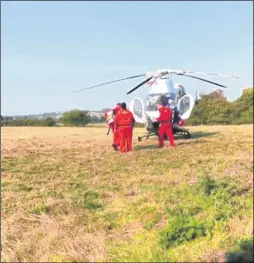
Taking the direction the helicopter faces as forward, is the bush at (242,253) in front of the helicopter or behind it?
in front

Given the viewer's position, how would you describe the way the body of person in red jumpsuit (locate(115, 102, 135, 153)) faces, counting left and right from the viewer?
facing away from the viewer

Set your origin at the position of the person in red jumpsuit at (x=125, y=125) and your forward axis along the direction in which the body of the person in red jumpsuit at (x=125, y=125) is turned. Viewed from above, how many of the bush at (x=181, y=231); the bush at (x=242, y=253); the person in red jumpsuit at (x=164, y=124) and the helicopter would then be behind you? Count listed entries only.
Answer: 2

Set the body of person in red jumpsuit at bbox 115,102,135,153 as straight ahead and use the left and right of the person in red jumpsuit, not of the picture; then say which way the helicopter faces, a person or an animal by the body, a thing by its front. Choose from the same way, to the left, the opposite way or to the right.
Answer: the opposite way

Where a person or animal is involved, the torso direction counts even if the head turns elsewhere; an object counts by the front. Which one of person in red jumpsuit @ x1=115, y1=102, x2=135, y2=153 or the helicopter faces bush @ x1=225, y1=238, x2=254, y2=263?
the helicopter

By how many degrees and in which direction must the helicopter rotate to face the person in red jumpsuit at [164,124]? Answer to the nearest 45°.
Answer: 0° — it already faces them

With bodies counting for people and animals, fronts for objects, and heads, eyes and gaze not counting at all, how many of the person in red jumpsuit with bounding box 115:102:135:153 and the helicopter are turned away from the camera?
1

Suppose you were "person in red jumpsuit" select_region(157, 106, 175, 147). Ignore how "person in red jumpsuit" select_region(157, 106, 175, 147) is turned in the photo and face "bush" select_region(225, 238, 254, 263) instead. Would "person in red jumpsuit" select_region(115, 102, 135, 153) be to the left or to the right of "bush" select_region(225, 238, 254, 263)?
right

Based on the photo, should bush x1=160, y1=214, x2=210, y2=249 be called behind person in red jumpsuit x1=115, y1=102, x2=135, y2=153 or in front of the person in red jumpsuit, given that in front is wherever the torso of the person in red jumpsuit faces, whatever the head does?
behind

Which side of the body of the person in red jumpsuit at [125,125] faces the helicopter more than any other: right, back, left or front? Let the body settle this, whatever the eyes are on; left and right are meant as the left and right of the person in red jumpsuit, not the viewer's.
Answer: front
